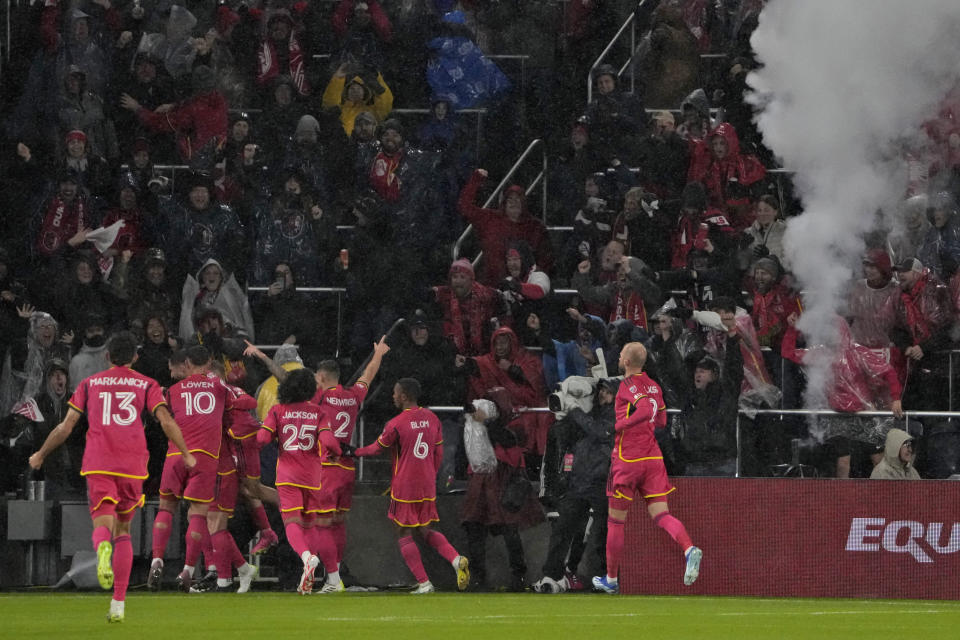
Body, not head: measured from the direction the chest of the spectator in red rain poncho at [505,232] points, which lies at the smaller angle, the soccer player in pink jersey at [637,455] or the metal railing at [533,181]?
the soccer player in pink jersey

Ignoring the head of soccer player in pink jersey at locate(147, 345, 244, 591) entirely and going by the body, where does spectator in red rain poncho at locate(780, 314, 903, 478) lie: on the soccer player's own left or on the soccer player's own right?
on the soccer player's own right

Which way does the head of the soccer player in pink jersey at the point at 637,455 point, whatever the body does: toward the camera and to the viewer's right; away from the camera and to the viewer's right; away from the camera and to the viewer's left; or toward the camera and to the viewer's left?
away from the camera and to the viewer's left

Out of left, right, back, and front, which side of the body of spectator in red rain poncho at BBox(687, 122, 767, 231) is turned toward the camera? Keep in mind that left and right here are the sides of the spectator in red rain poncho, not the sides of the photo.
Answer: front

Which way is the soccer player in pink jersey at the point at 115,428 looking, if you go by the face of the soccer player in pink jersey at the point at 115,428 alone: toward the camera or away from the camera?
away from the camera

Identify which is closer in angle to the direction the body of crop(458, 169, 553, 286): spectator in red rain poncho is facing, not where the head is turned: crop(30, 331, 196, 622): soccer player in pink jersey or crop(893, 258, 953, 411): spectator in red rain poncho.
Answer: the soccer player in pink jersey

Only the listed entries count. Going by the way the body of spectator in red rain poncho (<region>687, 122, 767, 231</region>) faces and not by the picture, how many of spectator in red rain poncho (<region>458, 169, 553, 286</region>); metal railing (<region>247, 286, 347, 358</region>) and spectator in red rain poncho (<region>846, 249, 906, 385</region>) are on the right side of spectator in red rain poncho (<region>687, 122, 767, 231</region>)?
2

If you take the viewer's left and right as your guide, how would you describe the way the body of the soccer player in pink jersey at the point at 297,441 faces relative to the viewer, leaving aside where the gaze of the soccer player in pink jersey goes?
facing away from the viewer

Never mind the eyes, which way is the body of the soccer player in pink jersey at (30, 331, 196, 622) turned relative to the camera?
away from the camera

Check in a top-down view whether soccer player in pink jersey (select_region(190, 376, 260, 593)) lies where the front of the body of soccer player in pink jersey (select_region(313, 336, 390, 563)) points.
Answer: no

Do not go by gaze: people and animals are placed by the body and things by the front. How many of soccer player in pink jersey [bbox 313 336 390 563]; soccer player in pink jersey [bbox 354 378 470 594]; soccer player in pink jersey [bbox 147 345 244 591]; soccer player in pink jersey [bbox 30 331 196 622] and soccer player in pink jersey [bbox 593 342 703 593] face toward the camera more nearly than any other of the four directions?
0

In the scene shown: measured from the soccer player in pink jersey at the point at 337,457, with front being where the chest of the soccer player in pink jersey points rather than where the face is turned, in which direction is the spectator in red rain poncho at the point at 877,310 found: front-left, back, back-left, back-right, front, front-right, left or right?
right

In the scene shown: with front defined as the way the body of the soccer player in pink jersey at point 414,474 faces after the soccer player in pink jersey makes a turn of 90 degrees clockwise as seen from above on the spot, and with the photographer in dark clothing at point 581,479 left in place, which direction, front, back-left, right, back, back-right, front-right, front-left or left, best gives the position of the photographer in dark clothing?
front-right

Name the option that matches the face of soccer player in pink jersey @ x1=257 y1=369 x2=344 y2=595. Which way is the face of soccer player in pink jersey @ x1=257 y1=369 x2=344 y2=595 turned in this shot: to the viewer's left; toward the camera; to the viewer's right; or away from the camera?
away from the camera
